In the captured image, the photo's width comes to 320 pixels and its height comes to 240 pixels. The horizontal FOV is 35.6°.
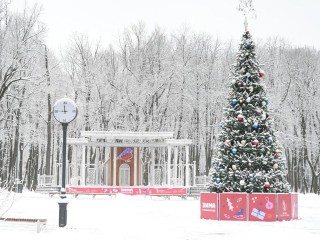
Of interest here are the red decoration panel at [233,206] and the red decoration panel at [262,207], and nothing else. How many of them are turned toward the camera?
2

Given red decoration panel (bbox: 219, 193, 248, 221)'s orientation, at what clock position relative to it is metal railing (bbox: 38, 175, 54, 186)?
The metal railing is roughly at 5 o'clock from the red decoration panel.

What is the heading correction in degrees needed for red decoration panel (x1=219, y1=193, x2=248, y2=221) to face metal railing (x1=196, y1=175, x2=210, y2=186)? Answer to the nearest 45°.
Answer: approximately 180°

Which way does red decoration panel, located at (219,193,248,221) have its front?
toward the camera

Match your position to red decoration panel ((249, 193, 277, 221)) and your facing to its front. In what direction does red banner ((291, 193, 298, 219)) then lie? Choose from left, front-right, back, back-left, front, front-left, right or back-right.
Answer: back-left

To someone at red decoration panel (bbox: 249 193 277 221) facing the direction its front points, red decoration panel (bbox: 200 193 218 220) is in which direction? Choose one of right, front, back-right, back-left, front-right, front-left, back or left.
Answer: right

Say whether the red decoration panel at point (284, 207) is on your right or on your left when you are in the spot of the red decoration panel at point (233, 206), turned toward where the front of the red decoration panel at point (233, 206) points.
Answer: on your left

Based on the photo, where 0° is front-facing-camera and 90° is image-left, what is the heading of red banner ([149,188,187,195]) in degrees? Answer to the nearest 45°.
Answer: approximately 0°

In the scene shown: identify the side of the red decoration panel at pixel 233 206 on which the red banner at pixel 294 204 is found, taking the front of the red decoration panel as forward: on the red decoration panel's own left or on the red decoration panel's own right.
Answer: on the red decoration panel's own left

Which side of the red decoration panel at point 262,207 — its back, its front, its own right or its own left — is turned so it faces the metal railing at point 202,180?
back

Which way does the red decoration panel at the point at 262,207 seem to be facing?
toward the camera
